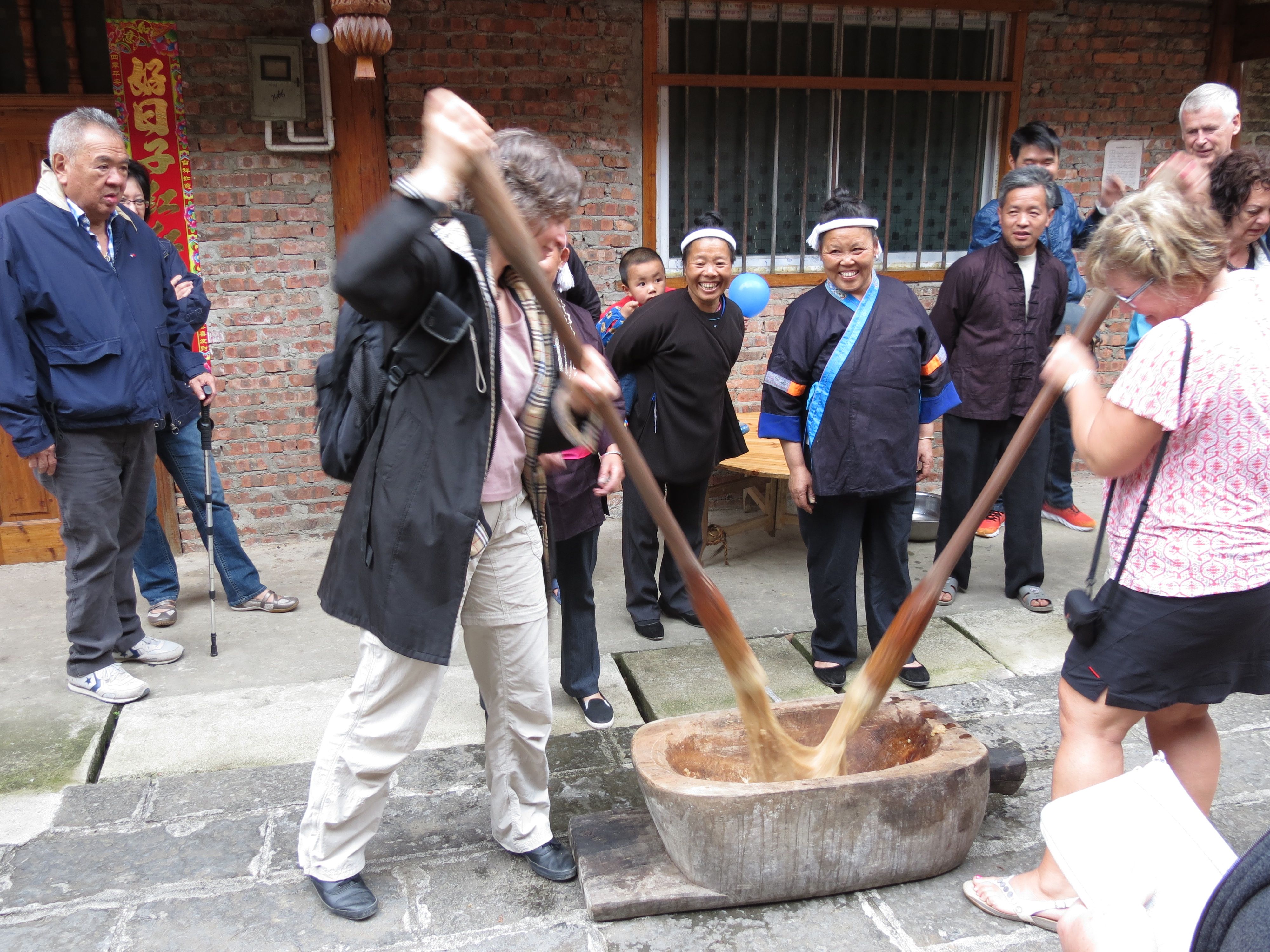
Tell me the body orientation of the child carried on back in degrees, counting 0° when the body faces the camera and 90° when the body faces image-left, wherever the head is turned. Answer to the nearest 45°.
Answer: approximately 315°

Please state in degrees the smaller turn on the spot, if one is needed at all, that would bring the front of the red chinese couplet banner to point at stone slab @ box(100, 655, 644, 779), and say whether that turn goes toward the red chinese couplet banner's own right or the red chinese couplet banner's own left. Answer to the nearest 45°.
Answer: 0° — it already faces it

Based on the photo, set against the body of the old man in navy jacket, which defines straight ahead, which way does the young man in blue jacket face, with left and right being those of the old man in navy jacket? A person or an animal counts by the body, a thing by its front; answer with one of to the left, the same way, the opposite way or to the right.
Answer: to the right
